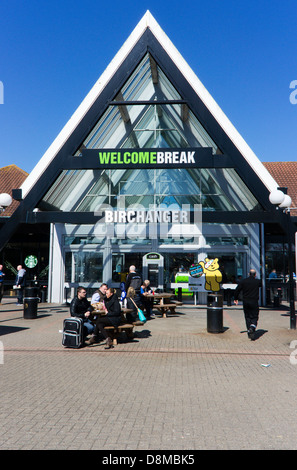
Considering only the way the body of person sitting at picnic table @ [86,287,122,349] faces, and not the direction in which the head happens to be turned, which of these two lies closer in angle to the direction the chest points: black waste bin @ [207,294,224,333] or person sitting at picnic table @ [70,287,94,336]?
the person sitting at picnic table

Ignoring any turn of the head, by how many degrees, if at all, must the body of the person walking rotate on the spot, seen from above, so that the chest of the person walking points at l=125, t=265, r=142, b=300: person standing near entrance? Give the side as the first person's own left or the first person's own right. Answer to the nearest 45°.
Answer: approximately 45° to the first person's own left

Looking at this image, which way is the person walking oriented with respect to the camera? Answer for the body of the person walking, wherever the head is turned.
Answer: away from the camera

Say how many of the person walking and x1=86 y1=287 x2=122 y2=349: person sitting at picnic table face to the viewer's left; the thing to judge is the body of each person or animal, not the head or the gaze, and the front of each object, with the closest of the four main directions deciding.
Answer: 1

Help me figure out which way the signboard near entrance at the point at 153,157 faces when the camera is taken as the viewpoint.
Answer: facing the viewer

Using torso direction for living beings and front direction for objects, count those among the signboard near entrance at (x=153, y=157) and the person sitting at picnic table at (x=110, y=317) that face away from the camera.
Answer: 0

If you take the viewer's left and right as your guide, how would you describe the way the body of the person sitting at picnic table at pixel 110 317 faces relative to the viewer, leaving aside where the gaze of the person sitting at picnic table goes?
facing to the left of the viewer

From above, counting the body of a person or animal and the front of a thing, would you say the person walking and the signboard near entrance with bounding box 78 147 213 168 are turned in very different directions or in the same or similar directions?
very different directions
